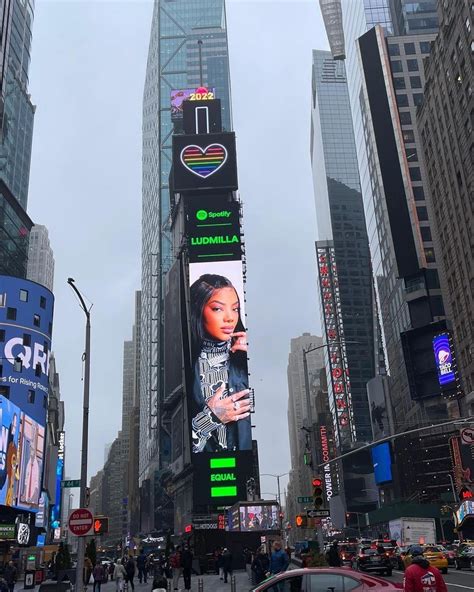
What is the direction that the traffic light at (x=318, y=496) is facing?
toward the camera

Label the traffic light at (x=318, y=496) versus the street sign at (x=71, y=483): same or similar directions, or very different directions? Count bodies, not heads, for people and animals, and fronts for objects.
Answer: same or similar directions

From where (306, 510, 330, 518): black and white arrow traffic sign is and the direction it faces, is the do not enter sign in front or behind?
in front

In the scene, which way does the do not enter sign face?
toward the camera

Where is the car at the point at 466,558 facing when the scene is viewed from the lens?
facing the viewer and to the left of the viewer

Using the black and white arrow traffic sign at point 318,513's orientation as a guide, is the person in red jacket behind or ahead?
ahead

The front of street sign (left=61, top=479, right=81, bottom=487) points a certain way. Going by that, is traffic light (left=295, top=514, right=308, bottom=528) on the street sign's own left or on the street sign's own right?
on the street sign's own left
